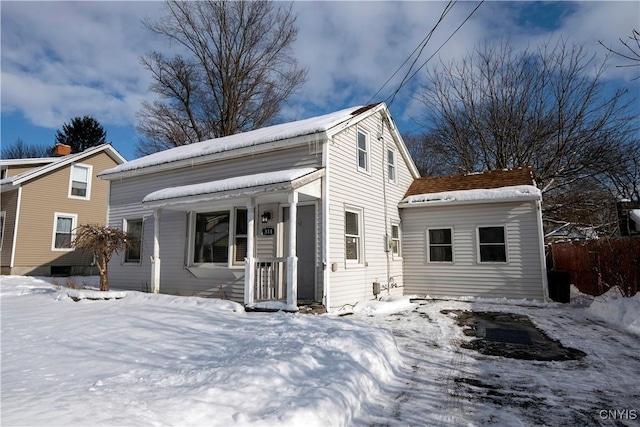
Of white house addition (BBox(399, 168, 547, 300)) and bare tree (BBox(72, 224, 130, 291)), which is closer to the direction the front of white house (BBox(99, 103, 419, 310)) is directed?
the bare tree

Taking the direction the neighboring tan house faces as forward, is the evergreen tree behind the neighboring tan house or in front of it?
behind

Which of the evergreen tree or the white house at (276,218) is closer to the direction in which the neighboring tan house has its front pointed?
the white house

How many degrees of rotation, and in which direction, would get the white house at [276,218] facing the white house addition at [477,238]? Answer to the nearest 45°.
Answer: approximately 135° to its left

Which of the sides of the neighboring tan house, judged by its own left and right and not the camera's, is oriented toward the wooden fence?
left

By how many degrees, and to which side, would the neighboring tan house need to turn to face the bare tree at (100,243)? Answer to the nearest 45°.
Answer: approximately 45° to its left

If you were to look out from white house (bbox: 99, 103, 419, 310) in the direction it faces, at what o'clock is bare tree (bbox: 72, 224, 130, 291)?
The bare tree is roughly at 2 o'clock from the white house.

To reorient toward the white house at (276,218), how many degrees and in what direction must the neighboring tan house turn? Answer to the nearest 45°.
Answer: approximately 45° to its left

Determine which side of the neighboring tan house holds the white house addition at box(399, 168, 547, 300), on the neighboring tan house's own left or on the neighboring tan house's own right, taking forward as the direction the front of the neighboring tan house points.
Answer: on the neighboring tan house's own left

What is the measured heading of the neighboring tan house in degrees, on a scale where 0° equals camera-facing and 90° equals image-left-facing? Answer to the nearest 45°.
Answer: approximately 45°

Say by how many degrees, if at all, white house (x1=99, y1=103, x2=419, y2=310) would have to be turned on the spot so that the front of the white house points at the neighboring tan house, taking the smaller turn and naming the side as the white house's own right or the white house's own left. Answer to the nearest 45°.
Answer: approximately 90° to the white house's own right

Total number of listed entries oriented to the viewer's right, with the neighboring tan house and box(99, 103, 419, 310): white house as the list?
0

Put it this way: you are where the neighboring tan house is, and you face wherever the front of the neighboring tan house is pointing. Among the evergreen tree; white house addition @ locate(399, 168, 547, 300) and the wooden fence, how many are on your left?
2

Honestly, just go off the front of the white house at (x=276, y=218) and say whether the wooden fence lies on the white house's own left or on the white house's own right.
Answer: on the white house's own left
